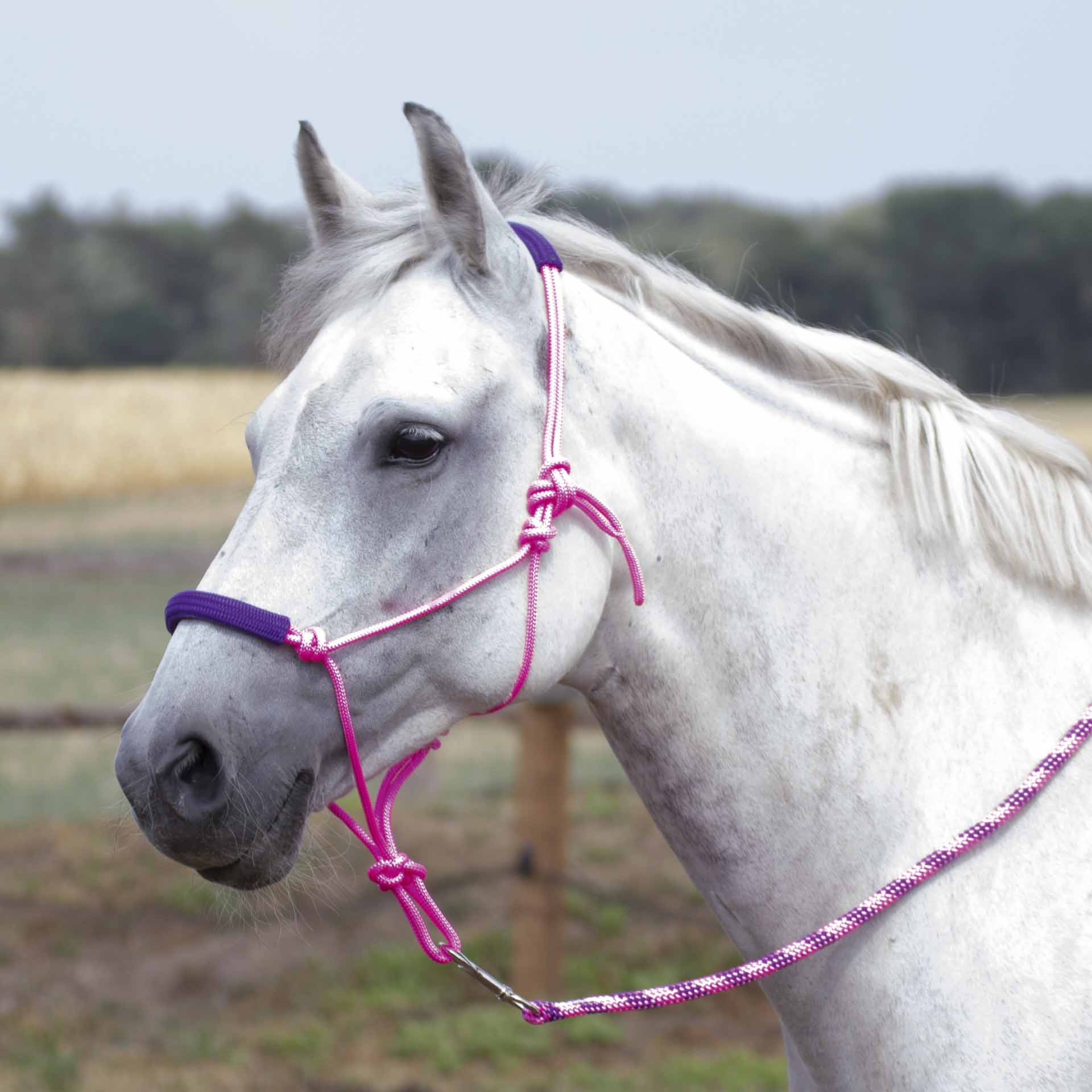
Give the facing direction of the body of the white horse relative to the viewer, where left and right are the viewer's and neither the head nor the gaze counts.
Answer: facing to the left of the viewer

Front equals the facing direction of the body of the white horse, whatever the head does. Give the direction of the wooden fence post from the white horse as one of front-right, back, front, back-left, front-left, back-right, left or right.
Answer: right
